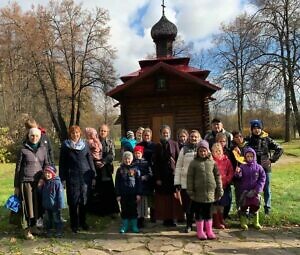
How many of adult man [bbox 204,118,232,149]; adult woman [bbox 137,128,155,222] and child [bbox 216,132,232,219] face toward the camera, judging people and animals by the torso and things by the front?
3

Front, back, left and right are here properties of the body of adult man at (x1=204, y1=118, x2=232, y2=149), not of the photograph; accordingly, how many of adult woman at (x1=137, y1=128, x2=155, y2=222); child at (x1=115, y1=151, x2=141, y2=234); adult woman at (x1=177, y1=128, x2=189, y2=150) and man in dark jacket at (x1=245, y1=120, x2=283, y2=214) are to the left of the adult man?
1

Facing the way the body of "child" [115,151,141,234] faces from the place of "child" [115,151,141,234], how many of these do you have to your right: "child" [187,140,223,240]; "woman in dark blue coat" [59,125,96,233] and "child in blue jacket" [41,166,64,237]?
2

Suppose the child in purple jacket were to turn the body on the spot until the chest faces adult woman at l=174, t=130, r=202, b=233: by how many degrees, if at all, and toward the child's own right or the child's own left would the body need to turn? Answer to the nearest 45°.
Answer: approximately 45° to the child's own right

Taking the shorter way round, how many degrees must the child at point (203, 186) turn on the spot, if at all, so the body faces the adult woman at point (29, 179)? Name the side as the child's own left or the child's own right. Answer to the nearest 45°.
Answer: approximately 90° to the child's own right

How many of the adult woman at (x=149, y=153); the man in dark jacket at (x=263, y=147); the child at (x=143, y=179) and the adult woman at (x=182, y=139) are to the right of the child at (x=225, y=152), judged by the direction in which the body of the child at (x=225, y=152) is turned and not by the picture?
3

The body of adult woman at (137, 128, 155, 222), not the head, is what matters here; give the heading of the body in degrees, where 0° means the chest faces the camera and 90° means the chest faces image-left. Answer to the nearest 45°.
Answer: approximately 0°

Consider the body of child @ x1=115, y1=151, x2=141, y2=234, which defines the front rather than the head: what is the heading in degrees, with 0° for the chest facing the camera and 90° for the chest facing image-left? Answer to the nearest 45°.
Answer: approximately 0°

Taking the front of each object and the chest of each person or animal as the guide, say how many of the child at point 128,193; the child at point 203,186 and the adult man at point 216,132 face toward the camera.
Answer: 3

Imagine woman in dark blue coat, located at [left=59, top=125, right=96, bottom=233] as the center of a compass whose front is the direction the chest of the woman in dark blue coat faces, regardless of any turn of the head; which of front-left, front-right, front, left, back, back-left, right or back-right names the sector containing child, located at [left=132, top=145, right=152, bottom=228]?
left
